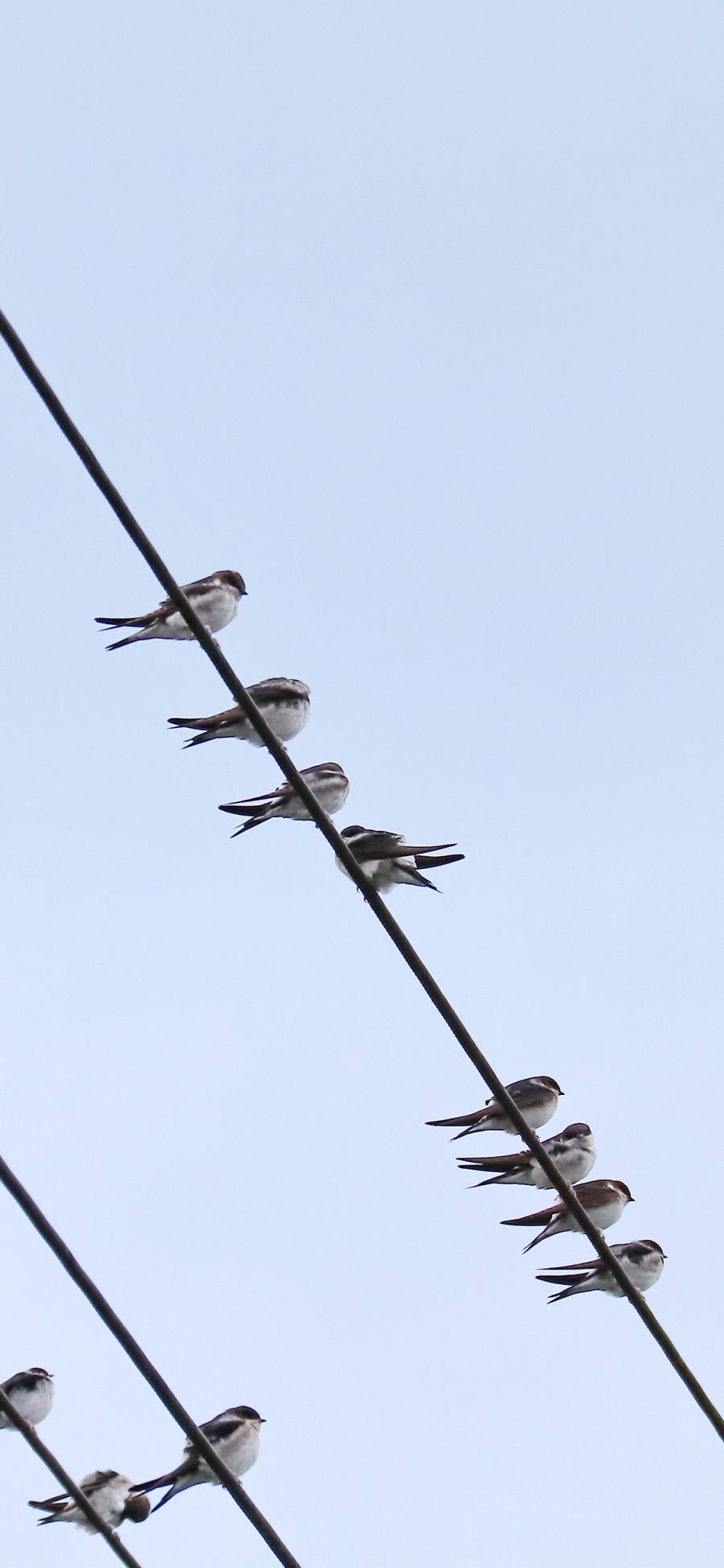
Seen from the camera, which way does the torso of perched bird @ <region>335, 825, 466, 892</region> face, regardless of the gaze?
to the viewer's left

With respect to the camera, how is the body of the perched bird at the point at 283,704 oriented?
to the viewer's right

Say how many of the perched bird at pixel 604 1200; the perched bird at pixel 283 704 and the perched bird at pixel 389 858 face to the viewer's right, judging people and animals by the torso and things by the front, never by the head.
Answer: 2

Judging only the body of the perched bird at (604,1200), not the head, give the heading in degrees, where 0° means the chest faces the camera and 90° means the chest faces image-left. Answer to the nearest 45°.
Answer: approximately 270°

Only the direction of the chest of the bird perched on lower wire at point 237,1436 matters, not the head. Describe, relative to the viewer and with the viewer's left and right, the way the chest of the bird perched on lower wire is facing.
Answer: facing to the right of the viewer
